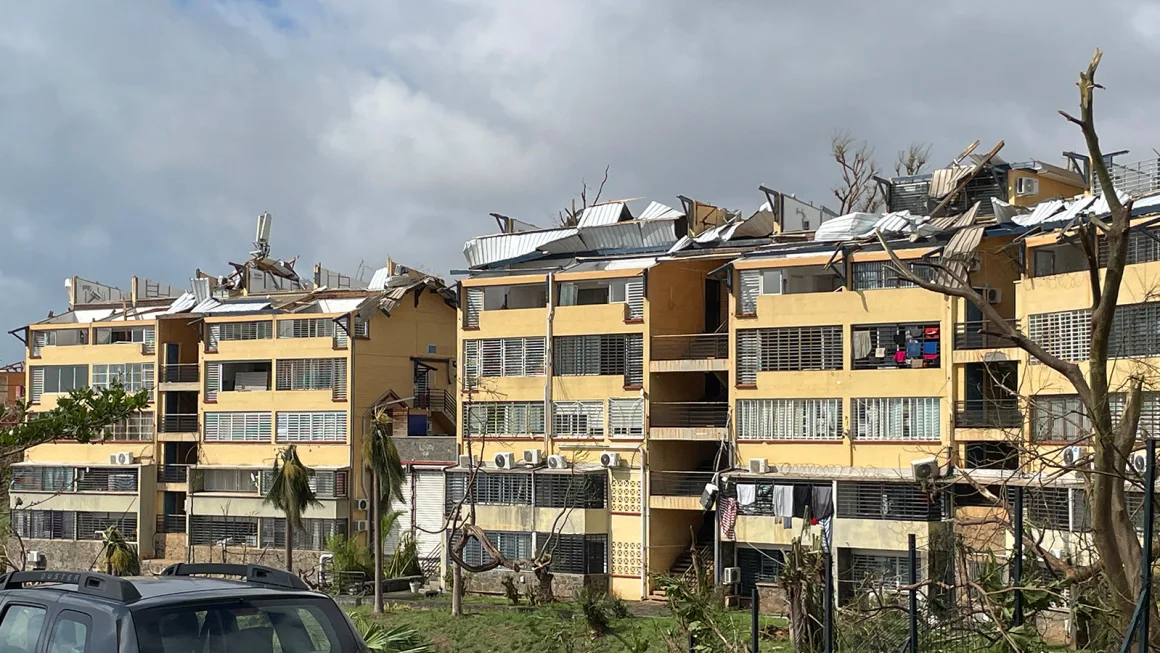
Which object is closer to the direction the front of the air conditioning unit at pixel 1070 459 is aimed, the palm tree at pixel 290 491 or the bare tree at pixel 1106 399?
the bare tree

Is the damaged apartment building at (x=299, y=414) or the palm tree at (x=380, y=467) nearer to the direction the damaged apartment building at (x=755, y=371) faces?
the palm tree

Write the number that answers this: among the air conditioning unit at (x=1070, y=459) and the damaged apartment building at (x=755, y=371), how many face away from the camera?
0

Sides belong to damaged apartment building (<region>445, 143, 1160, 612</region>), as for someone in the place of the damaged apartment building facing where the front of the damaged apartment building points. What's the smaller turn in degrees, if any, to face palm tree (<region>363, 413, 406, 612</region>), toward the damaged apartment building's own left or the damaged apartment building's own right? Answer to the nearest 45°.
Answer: approximately 45° to the damaged apartment building's own right

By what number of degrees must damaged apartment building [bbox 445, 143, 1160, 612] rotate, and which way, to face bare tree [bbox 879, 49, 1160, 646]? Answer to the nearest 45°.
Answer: approximately 45° to its left

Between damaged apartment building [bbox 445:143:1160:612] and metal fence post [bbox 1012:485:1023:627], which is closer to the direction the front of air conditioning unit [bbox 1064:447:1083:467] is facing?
the metal fence post

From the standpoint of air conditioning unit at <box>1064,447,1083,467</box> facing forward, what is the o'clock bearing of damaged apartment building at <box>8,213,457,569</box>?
The damaged apartment building is roughly at 3 o'clock from the air conditioning unit.

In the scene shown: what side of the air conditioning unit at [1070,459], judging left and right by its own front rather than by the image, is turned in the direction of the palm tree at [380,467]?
right

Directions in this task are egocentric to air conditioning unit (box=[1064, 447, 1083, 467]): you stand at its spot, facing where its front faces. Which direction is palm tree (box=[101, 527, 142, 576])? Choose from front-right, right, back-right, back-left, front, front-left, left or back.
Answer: right

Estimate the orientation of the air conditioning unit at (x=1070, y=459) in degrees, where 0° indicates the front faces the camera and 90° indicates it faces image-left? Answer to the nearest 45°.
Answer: approximately 45°

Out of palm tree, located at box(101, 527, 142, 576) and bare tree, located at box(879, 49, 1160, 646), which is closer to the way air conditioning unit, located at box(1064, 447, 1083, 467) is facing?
the bare tree

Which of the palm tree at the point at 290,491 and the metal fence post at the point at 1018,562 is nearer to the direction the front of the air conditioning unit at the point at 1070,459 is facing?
the metal fence post

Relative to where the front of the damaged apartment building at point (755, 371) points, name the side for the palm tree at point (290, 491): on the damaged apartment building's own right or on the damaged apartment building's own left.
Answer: on the damaged apartment building's own right
